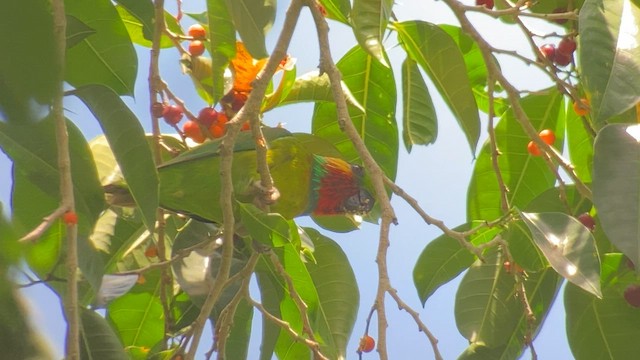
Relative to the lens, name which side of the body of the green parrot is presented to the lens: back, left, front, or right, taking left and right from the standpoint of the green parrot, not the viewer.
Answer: right

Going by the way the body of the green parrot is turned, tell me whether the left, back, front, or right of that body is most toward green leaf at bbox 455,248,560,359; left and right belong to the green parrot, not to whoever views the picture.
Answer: front

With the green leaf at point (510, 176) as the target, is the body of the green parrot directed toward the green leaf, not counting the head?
yes

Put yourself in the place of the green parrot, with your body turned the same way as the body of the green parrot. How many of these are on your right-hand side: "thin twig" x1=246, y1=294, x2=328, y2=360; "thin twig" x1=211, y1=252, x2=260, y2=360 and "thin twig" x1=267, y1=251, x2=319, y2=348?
3

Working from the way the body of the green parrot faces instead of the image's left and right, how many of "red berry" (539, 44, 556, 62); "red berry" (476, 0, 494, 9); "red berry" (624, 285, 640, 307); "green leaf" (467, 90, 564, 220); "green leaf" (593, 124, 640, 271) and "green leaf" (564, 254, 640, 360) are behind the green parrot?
0

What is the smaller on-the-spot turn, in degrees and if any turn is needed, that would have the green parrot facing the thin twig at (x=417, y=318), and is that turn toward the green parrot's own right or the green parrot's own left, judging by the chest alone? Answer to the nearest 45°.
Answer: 0° — it already faces it

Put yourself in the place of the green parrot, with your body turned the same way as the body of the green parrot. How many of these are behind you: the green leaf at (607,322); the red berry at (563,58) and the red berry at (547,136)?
0

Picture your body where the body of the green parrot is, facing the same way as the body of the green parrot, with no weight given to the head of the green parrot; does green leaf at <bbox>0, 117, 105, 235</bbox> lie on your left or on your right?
on your right

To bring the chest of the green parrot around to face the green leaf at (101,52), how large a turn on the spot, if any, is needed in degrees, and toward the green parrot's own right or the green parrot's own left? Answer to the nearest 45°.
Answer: approximately 135° to the green parrot's own right

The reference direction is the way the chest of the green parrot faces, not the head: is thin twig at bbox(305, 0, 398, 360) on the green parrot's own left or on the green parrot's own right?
on the green parrot's own right
